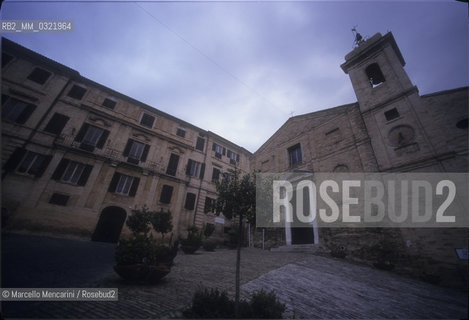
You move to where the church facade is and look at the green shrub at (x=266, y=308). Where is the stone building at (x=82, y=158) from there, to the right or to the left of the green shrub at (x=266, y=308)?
right

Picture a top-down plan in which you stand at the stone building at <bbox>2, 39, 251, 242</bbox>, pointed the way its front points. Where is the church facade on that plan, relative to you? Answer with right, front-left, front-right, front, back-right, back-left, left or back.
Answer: front

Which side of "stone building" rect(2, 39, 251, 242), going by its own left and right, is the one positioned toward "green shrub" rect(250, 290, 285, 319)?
front

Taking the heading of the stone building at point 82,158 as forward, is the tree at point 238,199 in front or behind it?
in front

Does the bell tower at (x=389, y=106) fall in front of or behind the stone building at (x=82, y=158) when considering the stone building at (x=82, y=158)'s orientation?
in front
